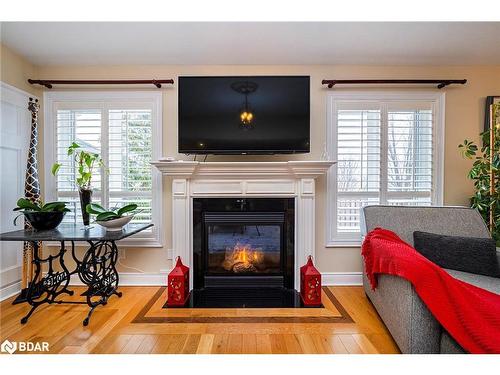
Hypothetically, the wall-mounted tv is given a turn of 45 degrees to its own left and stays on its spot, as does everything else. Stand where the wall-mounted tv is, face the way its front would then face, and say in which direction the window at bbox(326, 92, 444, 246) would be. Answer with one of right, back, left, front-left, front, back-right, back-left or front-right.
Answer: front-left

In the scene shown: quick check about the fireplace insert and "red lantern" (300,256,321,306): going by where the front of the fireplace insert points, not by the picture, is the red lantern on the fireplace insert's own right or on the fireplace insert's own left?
on the fireplace insert's own left

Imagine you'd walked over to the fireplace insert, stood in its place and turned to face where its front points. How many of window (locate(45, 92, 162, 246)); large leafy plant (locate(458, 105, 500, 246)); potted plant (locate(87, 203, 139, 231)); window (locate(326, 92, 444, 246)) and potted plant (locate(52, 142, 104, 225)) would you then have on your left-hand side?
2

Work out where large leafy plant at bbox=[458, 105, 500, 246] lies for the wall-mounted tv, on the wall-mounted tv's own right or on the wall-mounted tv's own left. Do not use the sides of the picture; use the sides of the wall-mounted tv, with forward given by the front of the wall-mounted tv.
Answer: on the wall-mounted tv's own left

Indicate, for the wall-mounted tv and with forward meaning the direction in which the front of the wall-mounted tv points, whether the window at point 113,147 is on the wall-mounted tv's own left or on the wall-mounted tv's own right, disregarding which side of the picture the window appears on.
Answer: on the wall-mounted tv's own right

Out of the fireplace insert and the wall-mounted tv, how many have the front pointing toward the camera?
2

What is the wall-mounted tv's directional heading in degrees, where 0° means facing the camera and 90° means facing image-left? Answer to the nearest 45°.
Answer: approximately 0°

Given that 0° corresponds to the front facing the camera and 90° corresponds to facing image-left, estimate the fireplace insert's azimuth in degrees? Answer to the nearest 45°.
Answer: approximately 0°

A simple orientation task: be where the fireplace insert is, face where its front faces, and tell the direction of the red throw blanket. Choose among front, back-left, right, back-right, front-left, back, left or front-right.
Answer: front-left

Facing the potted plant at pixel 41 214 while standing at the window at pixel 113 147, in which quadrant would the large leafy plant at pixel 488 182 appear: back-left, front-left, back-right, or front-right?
back-left

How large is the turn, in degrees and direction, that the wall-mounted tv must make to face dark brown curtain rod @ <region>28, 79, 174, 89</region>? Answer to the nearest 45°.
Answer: approximately 90° to its right

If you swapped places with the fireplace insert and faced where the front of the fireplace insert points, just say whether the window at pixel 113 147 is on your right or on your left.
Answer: on your right

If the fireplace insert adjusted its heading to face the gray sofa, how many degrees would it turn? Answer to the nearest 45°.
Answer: approximately 45° to its left
